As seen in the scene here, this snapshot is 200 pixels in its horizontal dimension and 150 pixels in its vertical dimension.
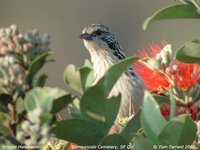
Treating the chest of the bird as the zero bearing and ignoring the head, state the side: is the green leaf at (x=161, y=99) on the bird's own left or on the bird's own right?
on the bird's own left

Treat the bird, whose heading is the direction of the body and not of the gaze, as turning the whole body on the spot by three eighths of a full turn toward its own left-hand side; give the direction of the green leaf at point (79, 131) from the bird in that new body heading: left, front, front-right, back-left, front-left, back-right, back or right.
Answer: right

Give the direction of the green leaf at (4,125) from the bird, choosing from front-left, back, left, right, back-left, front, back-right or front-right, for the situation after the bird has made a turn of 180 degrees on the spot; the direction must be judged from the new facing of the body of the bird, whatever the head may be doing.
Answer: back-left

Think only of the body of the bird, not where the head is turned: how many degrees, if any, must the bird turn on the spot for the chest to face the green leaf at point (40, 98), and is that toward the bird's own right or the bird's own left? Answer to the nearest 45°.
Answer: approximately 45° to the bird's own right

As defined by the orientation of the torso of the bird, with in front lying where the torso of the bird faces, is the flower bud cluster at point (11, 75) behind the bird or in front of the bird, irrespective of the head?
in front

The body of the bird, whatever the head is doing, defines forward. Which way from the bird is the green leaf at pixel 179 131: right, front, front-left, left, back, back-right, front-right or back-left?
front-left

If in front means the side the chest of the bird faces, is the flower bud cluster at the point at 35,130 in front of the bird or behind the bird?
in front

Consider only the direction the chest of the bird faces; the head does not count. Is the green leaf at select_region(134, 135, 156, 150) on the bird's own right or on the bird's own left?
on the bird's own left

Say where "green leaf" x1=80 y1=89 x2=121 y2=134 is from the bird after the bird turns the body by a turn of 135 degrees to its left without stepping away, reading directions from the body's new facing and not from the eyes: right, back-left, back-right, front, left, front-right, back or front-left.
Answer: right

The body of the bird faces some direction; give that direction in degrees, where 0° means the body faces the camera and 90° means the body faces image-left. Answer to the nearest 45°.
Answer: approximately 45°
